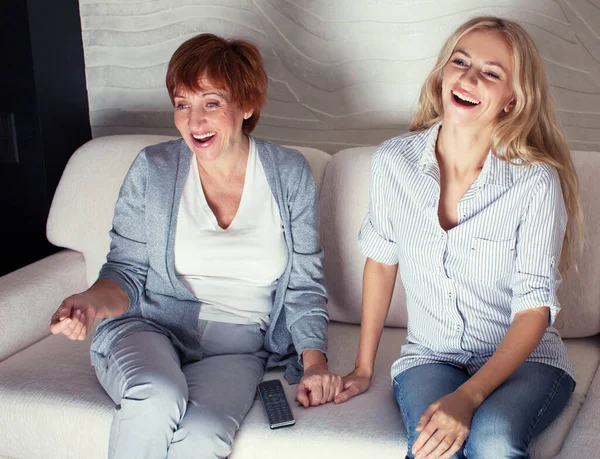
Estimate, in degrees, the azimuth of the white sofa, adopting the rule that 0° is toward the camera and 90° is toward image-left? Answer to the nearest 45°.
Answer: approximately 0°
